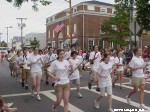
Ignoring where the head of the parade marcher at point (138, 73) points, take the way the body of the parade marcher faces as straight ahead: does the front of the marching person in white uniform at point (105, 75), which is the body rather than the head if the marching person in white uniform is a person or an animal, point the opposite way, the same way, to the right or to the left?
the same way

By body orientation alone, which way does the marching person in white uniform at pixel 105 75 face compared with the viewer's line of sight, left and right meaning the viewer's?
facing the viewer and to the right of the viewer

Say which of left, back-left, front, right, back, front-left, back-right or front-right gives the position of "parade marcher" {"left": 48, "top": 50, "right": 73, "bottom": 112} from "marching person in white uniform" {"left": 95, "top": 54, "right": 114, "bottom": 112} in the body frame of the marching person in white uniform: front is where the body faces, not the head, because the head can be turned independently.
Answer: right

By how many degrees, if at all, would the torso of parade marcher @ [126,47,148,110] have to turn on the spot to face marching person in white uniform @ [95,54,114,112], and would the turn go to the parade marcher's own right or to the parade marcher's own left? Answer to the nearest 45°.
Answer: approximately 90° to the parade marcher's own right

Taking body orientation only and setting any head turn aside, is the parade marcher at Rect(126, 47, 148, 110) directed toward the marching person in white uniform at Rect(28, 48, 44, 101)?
no

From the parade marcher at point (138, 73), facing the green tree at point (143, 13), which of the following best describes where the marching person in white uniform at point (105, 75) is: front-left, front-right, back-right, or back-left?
back-left

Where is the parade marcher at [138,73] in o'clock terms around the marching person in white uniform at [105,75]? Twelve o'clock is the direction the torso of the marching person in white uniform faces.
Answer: The parade marcher is roughly at 10 o'clock from the marching person in white uniform.

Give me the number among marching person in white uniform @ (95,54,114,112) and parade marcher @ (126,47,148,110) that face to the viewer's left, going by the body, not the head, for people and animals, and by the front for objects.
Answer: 0

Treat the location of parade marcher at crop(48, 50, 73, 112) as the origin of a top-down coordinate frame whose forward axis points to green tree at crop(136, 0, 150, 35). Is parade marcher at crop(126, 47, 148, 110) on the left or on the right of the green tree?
right

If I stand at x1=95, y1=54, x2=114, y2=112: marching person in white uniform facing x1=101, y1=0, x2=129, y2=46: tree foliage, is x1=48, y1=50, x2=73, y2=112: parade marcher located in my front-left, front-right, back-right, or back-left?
back-left

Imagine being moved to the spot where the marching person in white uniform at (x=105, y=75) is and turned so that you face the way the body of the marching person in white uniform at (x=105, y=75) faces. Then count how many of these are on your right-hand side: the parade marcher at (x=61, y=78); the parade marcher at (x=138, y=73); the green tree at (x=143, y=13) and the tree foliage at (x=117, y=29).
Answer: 1

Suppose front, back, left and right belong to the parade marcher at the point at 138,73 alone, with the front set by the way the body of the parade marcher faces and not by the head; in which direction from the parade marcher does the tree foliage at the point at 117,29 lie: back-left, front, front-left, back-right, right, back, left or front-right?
back-left

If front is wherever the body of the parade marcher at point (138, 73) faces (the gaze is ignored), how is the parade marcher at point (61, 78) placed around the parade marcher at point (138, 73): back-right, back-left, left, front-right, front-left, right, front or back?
right

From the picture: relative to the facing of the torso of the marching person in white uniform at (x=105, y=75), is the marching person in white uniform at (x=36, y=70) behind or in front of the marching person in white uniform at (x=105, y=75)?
behind

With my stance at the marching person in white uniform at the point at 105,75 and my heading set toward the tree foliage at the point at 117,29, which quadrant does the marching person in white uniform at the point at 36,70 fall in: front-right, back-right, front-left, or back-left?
front-left
